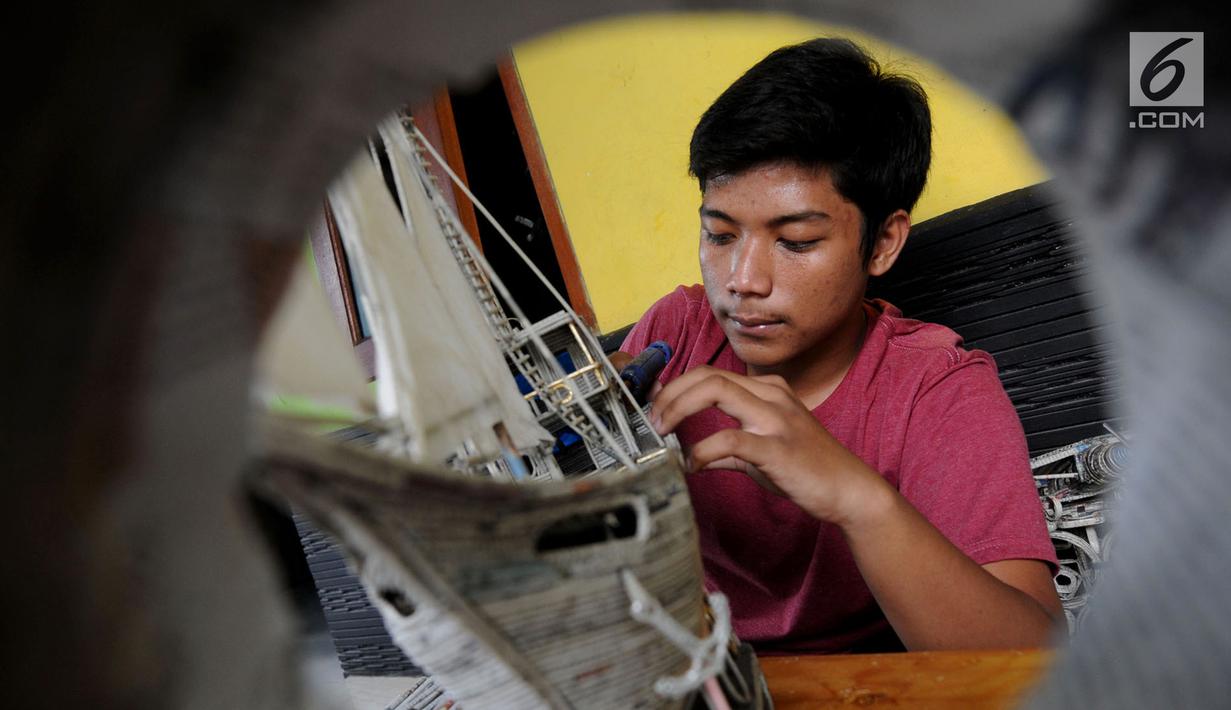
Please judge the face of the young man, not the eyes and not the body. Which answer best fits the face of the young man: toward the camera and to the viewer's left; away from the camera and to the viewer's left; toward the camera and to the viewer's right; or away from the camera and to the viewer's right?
toward the camera and to the viewer's left

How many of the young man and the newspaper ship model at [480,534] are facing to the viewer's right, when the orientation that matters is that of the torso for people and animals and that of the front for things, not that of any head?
0

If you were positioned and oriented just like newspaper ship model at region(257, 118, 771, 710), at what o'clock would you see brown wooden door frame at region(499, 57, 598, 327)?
The brown wooden door frame is roughly at 5 o'clock from the newspaper ship model.

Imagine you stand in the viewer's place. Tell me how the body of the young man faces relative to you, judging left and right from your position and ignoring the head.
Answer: facing the viewer and to the left of the viewer
